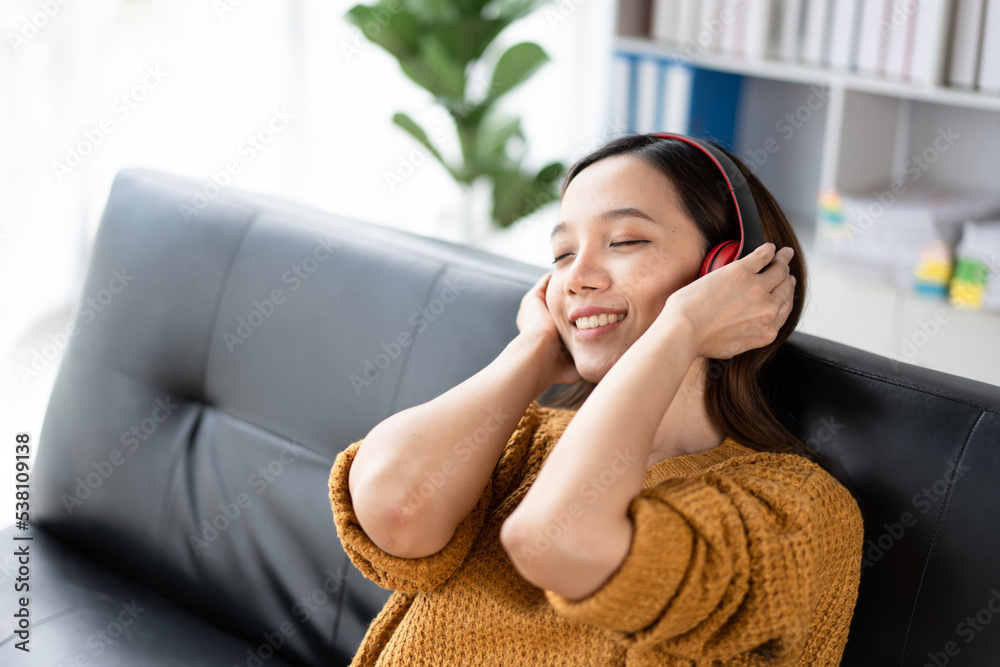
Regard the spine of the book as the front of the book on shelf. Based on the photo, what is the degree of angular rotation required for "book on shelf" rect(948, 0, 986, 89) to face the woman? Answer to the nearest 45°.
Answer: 0° — it already faces them

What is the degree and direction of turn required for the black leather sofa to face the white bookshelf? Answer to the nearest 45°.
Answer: approximately 180°

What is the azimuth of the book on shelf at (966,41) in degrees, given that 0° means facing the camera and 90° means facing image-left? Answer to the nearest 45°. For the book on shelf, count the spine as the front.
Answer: approximately 0°

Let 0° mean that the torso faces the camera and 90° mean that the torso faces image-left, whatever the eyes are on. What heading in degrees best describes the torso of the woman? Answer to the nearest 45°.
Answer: approximately 45°

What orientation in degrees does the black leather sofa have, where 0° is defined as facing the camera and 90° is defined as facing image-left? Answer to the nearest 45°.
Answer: approximately 45°

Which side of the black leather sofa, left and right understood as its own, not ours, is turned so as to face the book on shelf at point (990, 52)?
back

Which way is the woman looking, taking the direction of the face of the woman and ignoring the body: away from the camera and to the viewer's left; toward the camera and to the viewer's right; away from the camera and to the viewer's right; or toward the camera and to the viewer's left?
toward the camera and to the viewer's left
